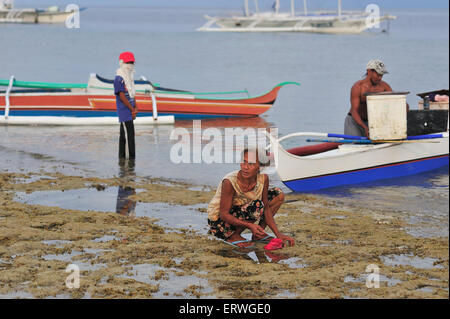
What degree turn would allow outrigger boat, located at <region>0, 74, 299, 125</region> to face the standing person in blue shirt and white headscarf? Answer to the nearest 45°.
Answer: approximately 90° to its right

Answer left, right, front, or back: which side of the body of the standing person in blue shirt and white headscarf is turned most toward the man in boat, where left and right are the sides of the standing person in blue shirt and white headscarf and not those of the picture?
front

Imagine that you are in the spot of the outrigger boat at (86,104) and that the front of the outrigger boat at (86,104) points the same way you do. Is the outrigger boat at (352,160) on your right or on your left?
on your right

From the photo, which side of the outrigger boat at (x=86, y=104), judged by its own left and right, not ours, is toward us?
right

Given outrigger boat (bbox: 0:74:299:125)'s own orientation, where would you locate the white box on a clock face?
The white box is roughly at 2 o'clock from the outrigger boat.
